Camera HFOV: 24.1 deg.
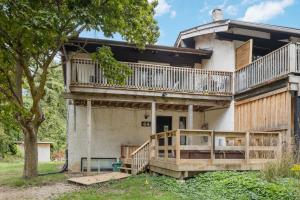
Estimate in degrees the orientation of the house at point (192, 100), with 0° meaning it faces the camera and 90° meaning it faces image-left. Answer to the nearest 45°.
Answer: approximately 0°

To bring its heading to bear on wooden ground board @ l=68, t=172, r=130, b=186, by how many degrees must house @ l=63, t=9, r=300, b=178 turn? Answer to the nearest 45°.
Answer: approximately 45° to its right

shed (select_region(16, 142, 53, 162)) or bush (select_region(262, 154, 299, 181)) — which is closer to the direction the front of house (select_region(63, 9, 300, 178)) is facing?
the bush

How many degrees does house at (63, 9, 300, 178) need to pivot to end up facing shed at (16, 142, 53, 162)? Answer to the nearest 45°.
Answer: approximately 135° to its right
